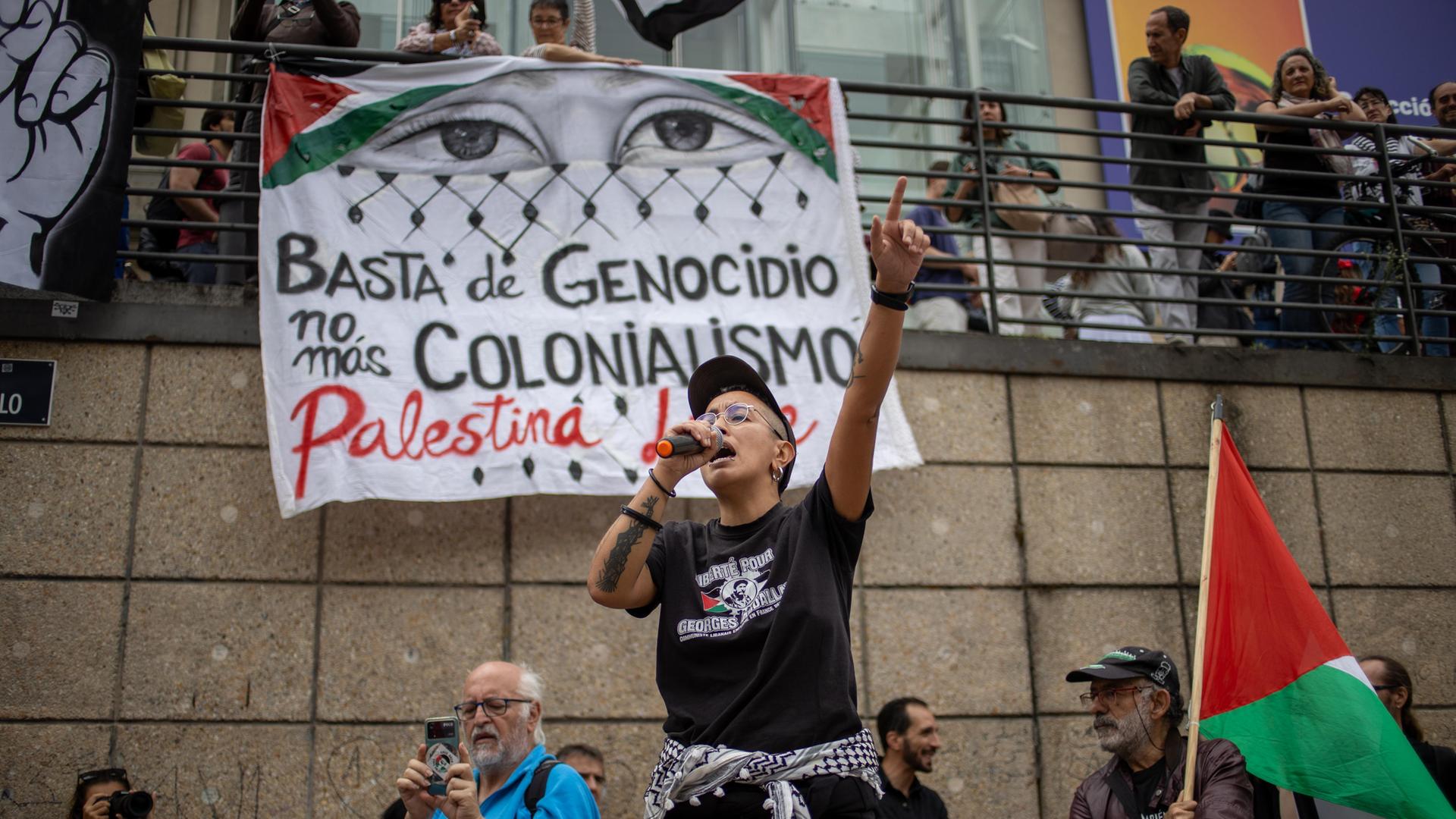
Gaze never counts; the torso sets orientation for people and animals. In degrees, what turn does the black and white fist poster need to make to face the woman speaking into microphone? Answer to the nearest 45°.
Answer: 0° — it already faces them

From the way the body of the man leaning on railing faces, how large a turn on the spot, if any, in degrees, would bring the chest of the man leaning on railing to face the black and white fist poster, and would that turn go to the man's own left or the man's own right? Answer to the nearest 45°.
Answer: approximately 45° to the man's own right

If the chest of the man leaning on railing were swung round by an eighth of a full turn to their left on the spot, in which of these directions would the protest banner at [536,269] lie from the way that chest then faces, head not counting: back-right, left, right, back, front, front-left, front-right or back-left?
right

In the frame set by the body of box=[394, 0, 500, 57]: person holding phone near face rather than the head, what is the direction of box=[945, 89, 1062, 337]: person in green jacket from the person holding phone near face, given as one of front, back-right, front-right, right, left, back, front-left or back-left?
left

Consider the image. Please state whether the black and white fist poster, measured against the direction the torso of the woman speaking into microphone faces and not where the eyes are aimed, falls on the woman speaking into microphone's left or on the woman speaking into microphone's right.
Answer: on the woman speaking into microphone's right

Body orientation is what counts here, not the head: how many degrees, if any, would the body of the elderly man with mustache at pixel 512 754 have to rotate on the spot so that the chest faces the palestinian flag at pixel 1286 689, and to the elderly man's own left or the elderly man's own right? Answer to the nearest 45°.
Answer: approximately 135° to the elderly man's own left

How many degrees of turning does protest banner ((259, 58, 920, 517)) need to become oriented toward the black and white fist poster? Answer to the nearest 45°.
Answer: approximately 90° to its right

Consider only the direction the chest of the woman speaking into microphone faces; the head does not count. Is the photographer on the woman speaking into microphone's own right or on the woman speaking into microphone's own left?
on the woman speaking into microphone's own right

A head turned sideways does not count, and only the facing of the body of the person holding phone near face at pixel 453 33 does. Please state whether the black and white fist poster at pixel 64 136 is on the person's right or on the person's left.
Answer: on the person's right

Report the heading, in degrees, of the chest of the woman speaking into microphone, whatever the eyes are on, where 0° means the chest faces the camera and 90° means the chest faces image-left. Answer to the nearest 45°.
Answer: approximately 45°
